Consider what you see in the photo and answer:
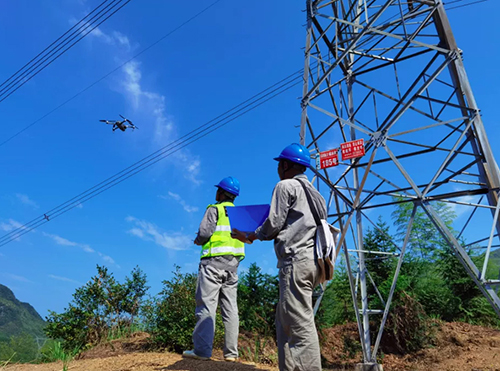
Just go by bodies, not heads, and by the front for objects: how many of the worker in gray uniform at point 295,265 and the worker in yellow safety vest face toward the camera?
0

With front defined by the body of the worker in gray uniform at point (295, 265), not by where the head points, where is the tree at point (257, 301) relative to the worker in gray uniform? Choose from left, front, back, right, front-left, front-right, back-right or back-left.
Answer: front-right

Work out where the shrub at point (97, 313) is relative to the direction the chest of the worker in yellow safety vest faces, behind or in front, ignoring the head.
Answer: in front

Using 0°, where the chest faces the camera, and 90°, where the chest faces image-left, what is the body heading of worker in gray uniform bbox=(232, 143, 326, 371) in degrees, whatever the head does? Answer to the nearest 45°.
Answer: approximately 135°

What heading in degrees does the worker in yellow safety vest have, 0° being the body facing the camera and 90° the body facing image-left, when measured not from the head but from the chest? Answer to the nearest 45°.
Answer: approximately 135°

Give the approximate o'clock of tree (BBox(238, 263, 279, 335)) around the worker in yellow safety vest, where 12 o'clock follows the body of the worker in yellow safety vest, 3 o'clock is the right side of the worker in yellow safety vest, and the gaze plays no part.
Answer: The tree is roughly at 2 o'clock from the worker in yellow safety vest.
